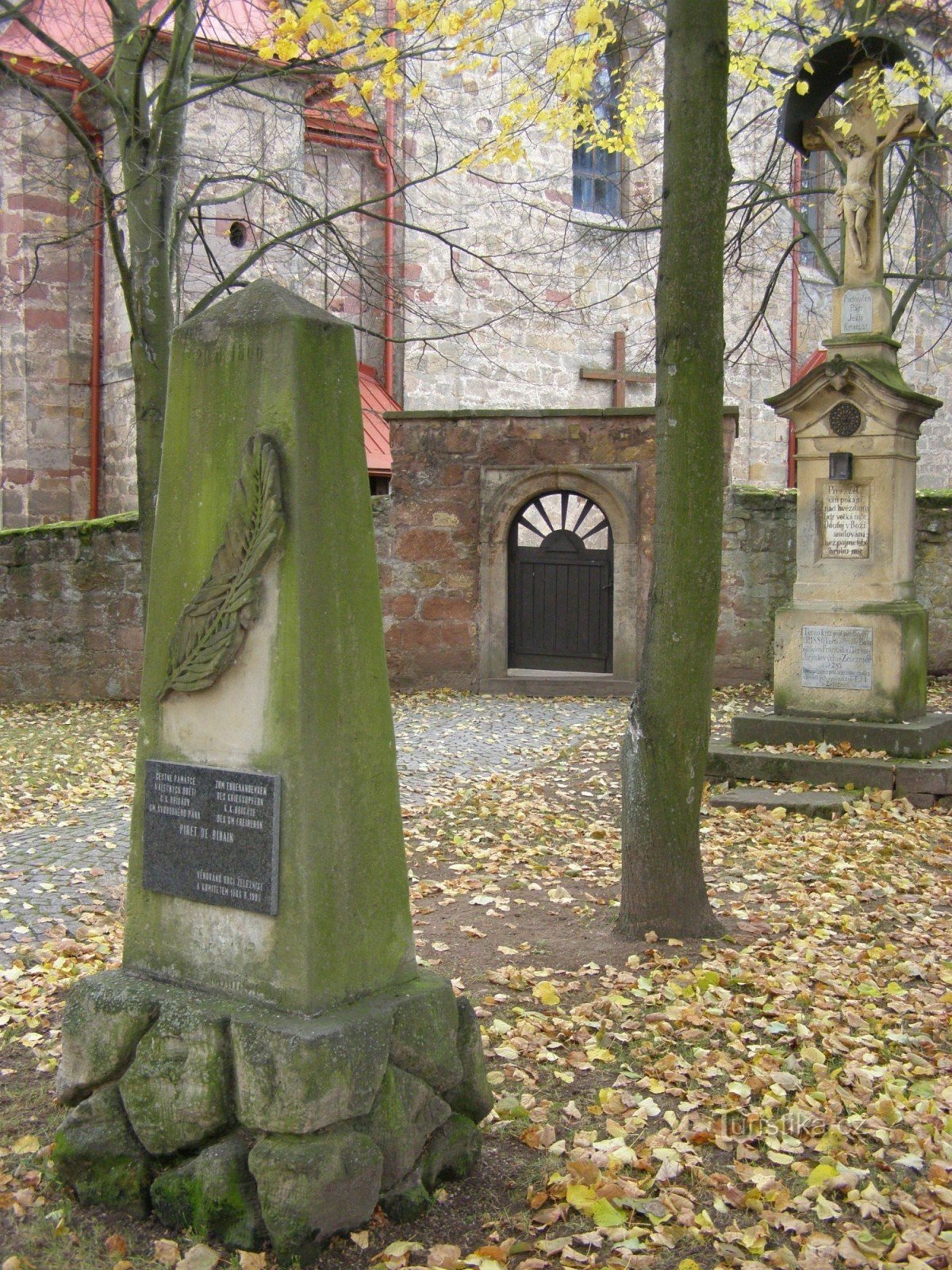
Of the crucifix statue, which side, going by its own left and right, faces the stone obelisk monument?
front

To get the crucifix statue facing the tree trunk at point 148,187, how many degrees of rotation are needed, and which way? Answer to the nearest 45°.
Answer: approximately 90° to its right

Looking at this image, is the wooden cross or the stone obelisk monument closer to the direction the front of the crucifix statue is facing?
the stone obelisk monument

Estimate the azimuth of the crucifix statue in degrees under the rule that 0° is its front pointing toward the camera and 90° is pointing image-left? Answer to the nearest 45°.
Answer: approximately 0°

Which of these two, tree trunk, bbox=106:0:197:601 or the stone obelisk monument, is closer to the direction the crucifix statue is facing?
the stone obelisk monument

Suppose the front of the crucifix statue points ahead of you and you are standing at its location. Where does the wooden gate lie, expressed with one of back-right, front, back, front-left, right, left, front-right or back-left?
back-right

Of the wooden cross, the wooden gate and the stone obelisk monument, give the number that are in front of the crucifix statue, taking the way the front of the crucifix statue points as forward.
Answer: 1

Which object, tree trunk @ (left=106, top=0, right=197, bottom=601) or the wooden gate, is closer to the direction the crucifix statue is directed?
the tree trunk
